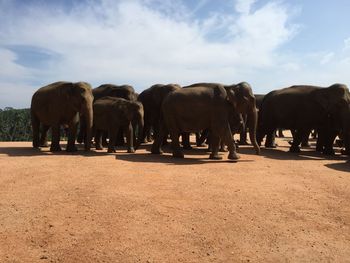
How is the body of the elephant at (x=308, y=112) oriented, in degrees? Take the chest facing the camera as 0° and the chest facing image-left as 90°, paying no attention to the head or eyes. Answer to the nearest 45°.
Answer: approximately 270°

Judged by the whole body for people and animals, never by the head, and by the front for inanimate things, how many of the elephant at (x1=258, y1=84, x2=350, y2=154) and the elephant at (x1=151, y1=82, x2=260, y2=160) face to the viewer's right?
2

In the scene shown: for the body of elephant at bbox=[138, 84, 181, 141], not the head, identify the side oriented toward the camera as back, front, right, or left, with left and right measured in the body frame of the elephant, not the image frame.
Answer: right

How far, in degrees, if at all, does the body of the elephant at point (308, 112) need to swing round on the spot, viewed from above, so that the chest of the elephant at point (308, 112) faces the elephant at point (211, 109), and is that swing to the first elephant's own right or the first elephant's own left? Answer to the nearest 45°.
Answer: approximately 135° to the first elephant's own right

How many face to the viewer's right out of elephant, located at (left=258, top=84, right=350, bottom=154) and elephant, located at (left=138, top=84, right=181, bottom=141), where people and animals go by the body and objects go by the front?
2

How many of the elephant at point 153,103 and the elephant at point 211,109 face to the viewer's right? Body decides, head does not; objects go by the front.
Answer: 2

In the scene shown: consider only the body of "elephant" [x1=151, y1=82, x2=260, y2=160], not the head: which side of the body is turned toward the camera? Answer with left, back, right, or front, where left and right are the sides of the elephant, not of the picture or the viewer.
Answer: right

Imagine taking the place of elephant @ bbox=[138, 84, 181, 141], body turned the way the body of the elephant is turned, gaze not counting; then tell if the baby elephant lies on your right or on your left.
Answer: on your right

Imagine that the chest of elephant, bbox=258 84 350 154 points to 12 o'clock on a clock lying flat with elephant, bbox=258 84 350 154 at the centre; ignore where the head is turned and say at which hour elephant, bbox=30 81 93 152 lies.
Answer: elephant, bbox=30 81 93 152 is roughly at 5 o'clock from elephant, bbox=258 84 350 154.

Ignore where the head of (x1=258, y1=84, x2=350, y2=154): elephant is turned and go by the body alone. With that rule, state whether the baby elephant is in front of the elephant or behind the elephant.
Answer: behind
